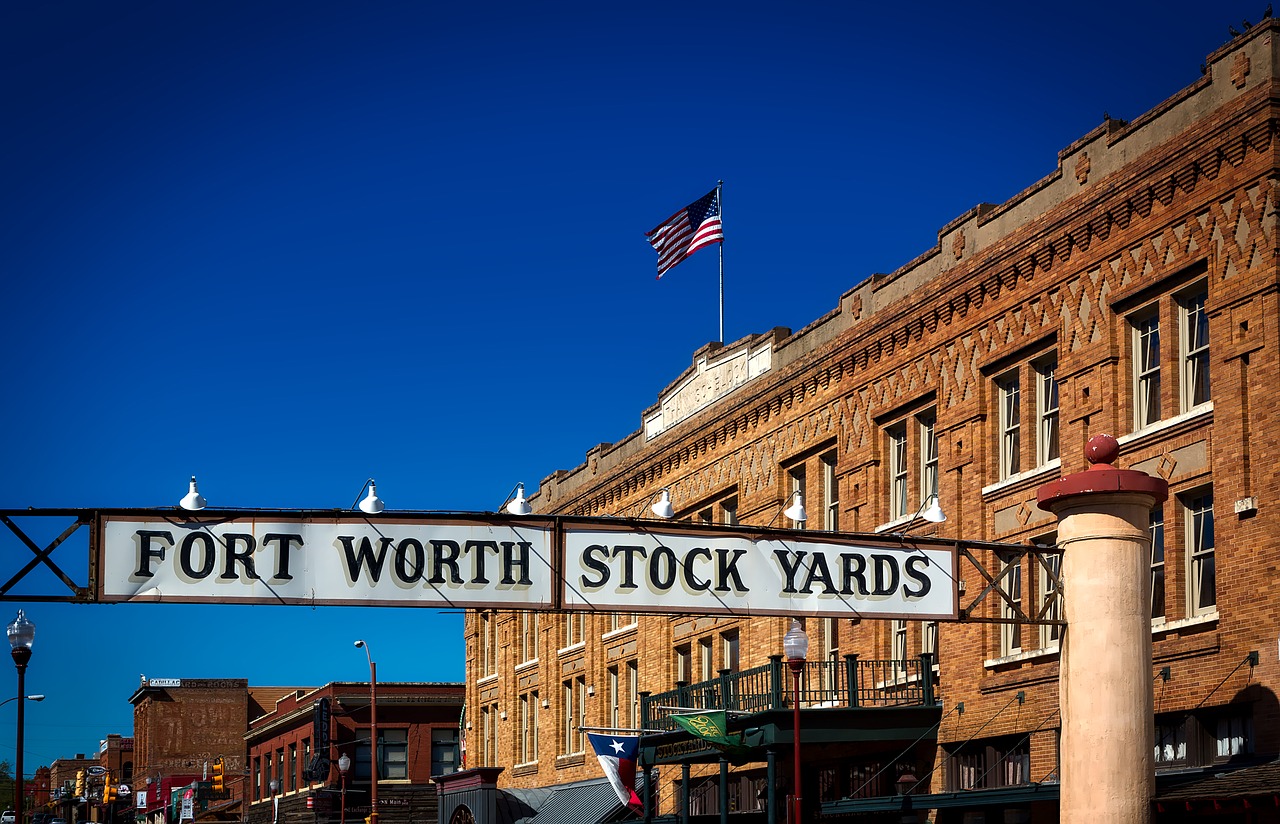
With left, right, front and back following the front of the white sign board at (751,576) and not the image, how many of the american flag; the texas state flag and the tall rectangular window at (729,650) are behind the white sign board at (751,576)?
3

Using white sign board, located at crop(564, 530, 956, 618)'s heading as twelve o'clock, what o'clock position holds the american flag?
The american flag is roughly at 6 o'clock from the white sign board.

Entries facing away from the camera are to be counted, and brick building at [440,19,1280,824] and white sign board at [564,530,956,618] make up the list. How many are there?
0

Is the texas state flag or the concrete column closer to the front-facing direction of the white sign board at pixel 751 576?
the concrete column

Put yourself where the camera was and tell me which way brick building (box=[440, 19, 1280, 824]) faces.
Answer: facing the viewer and to the left of the viewer

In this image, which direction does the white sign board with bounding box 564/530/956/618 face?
toward the camera

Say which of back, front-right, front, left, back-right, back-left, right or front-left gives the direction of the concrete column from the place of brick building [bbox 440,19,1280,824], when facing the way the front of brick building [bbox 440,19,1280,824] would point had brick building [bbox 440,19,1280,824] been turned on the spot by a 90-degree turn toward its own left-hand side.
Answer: front-right

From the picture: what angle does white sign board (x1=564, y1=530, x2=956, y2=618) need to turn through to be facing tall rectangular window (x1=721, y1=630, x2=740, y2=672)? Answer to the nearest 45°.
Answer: approximately 180°
